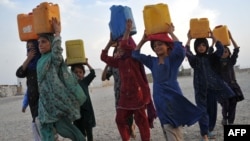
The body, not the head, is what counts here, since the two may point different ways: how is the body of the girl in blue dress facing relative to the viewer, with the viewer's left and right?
facing the viewer and to the left of the viewer

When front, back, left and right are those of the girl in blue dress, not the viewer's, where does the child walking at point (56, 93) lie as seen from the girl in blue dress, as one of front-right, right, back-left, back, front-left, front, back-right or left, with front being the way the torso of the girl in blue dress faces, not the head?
front-right

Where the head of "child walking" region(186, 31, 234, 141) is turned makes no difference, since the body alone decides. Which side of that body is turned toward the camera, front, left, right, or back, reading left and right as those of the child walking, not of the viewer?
front

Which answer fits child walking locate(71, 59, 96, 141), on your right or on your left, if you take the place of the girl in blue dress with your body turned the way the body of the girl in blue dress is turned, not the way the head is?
on your right

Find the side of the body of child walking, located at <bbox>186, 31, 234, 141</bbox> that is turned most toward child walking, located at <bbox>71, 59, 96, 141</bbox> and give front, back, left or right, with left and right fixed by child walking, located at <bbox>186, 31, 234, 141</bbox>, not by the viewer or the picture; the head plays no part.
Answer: right

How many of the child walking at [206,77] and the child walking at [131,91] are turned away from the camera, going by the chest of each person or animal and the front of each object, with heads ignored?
0
